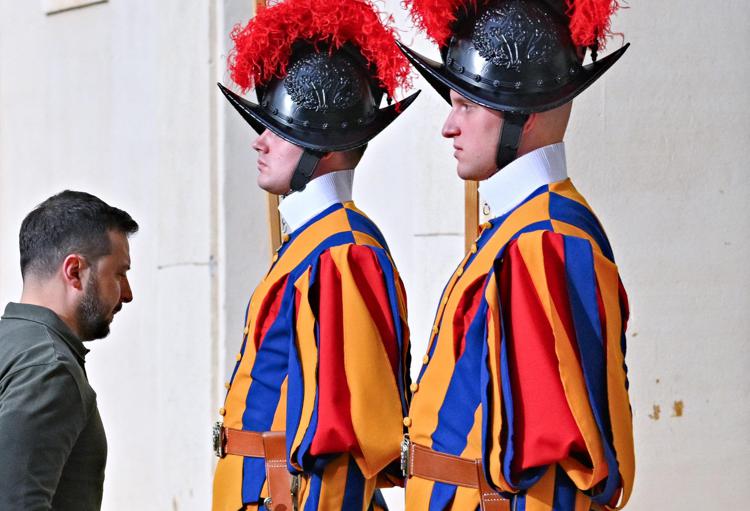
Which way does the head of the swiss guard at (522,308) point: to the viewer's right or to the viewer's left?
to the viewer's left

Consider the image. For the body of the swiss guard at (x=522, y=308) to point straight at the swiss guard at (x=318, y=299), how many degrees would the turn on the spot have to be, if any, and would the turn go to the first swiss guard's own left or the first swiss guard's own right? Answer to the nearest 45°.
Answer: approximately 45° to the first swiss guard's own right

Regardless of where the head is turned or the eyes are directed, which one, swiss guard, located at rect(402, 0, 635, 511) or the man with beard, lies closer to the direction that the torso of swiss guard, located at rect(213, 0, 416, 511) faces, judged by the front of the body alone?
the man with beard

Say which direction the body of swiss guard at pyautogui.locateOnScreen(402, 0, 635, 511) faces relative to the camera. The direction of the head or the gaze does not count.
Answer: to the viewer's left

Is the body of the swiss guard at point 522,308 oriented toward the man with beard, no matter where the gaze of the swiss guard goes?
yes

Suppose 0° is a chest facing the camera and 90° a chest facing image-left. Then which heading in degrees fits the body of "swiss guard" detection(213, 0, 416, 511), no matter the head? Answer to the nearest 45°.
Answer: approximately 90°

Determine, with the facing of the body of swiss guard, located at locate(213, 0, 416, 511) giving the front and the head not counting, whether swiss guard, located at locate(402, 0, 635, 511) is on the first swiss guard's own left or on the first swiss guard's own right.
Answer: on the first swiss guard's own left

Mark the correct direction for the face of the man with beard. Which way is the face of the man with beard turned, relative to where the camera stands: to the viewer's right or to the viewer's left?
to the viewer's right

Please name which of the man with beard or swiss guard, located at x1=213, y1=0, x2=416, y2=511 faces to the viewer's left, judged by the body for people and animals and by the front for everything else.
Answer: the swiss guard

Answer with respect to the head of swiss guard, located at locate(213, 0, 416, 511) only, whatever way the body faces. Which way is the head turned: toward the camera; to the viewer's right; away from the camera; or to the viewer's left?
to the viewer's left

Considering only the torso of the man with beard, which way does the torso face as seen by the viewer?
to the viewer's right

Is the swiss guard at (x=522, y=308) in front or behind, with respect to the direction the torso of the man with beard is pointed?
in front

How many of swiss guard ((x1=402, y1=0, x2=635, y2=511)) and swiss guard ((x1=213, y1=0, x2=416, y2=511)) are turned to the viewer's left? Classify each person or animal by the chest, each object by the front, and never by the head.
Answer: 2

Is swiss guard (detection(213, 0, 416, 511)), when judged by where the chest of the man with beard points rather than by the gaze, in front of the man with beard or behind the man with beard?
in front
